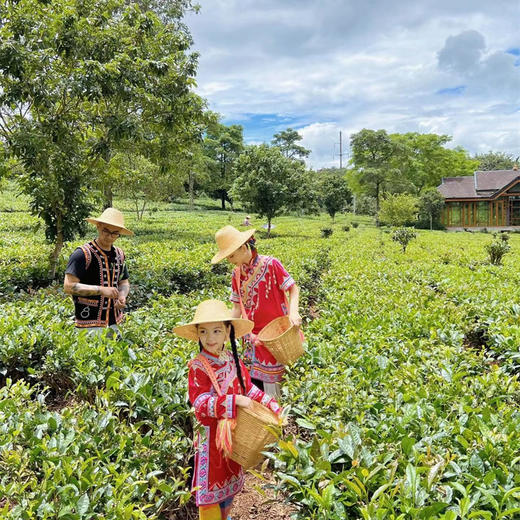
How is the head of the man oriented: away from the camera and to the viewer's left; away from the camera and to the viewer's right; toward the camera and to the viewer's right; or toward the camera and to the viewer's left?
toward the camera and to the viewer's right

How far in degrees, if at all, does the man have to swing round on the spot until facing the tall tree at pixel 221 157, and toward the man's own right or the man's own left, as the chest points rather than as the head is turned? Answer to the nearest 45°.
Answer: approximately 135° to the man's own left

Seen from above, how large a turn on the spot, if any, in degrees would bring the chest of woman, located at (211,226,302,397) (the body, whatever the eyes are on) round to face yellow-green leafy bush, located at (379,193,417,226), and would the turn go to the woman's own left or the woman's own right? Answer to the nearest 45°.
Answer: approximately 135° to the woman's own right

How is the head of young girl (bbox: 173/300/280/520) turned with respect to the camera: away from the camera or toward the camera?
toward the camera

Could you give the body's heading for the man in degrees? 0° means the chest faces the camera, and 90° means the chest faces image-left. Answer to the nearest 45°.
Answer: approximately 315°

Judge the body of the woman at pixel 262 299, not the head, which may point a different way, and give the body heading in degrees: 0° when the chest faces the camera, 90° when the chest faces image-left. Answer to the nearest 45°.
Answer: approximately 45°

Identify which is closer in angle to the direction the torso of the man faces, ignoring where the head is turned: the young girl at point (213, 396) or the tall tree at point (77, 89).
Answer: the young girl

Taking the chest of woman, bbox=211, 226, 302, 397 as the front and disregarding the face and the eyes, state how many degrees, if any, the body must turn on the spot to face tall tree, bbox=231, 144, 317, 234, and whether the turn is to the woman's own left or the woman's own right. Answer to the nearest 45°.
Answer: approximately 135° to the woman's own right

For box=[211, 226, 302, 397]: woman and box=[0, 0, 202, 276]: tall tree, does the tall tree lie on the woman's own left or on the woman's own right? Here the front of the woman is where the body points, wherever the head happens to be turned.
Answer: on the woman's own right

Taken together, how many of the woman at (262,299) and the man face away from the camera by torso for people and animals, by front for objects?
0

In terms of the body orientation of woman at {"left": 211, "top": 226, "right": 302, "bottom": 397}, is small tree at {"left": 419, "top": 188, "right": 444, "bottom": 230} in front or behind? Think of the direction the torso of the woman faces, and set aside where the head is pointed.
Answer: behind

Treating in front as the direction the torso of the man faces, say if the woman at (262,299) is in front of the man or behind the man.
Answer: in front
